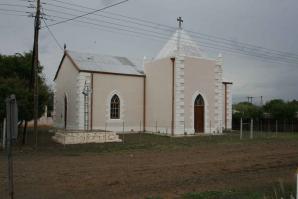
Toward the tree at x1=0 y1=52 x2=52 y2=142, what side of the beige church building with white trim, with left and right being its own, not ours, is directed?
right

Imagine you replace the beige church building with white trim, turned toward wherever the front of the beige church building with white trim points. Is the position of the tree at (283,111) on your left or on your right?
on your left

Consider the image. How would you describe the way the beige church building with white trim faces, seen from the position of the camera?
facing the viewer and to the right of the viewer
